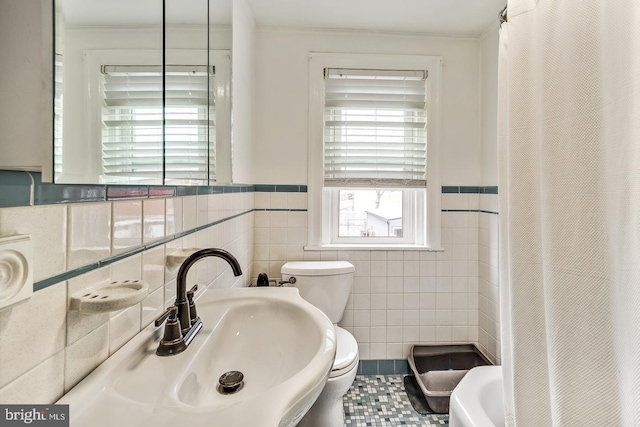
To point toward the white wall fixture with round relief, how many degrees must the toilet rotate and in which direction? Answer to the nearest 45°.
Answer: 0° — it already faces it

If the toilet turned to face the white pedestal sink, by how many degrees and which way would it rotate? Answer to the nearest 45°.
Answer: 0° — it already faces it

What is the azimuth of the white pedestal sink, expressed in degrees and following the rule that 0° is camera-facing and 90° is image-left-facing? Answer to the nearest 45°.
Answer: approximately 315°

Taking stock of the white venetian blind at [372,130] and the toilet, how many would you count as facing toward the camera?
2

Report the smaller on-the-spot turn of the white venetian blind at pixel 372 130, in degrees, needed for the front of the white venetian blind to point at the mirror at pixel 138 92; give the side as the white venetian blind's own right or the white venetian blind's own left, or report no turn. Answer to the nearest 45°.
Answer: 0° — it already faces it
